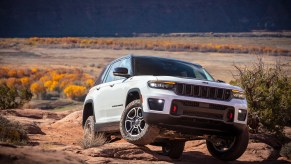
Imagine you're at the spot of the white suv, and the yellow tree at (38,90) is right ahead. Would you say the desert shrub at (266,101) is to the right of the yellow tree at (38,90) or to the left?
right

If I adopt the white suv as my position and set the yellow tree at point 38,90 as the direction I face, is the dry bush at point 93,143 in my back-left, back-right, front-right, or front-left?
front-left

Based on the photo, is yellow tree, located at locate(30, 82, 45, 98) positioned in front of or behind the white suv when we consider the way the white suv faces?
behind

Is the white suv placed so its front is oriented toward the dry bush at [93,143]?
no

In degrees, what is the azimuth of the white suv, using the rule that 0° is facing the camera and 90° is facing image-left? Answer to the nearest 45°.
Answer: approximately 315°

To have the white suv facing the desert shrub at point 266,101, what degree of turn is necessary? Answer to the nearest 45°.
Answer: approximately 90° to its left
